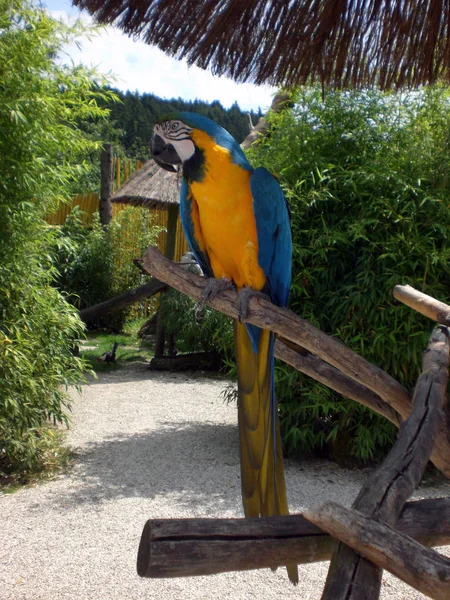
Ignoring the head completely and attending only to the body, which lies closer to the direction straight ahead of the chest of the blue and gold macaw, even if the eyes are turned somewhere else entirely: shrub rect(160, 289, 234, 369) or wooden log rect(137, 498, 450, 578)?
the wooden log

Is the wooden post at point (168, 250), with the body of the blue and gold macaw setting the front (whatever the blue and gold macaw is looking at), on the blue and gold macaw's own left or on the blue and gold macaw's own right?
on the blue and gold macaw's own right

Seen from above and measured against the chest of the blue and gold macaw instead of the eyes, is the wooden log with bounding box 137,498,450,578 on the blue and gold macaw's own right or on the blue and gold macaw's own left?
on the blue and gold macaw's own left

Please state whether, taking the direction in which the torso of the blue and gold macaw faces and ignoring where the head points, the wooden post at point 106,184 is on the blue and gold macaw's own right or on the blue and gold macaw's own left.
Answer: on the blue and gold macaw's own right

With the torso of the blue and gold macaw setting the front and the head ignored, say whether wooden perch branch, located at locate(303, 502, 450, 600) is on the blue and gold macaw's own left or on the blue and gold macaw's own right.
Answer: on the blue and gold macaw's own left

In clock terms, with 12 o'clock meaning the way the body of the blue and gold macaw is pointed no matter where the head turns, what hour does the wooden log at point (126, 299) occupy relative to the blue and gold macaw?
The wooden log is roughly at 4 o'clock from the blue and gold macaw.

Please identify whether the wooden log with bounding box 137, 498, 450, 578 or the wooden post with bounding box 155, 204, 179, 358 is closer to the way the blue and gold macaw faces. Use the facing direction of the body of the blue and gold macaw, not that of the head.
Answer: the wooden log

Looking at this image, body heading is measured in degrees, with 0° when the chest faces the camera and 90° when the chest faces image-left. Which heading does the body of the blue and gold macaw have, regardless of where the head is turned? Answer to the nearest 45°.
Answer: approximately 45°

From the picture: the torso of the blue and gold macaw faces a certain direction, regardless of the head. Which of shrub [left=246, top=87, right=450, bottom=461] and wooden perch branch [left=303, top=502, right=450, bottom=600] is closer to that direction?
the wooden perch branch
